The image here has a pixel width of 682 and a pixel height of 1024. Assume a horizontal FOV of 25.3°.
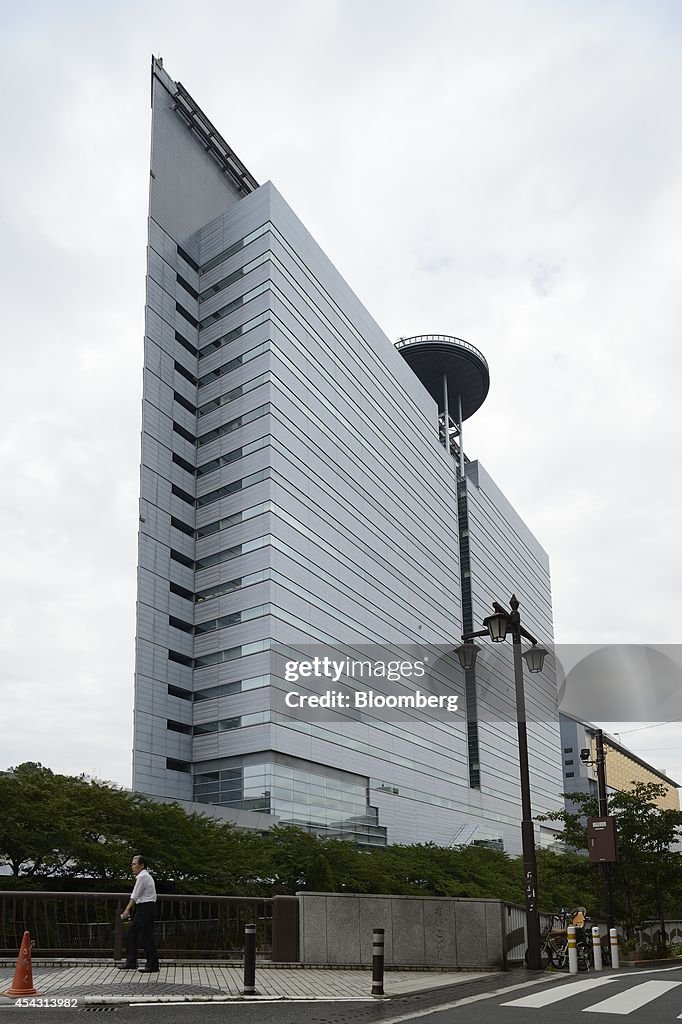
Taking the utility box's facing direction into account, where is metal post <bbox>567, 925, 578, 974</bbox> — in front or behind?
in front

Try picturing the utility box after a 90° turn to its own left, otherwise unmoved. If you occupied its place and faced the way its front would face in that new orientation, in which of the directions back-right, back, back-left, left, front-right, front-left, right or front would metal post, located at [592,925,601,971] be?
right

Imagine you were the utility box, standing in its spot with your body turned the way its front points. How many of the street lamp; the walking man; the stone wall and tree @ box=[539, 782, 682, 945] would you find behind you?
1

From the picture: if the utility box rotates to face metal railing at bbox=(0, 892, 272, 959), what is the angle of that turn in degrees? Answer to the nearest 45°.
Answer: approximately 45° to its right

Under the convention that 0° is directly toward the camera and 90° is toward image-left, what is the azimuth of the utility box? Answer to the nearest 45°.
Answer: approximately 0°
